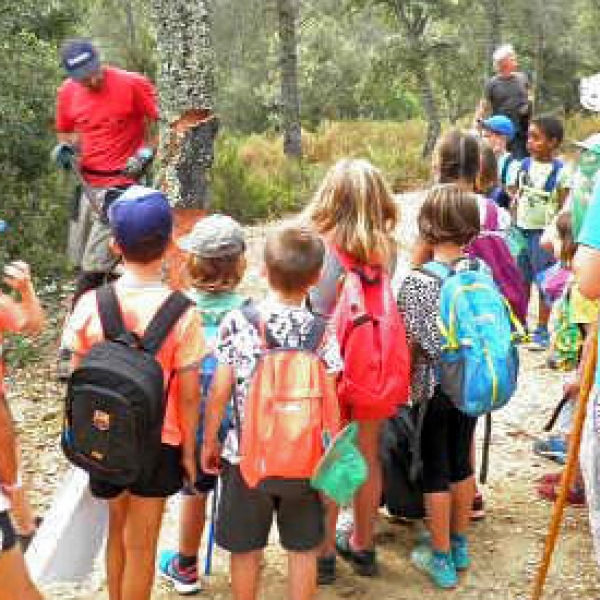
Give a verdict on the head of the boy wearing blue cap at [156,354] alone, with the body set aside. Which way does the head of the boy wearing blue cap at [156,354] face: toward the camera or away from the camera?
away from the camera

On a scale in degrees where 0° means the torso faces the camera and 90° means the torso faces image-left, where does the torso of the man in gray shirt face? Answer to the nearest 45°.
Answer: approximately 0°

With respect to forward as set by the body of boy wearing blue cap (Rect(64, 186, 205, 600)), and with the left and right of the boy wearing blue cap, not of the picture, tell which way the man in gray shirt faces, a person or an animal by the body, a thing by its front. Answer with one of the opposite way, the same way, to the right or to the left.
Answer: the opposite way

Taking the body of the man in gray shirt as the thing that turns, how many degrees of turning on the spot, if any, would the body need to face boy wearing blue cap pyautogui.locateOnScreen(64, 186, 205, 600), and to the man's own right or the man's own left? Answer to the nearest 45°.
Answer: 0° — they already face them

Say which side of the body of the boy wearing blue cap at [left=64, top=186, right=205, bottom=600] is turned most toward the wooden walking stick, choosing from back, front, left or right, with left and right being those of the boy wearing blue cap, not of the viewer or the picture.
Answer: right

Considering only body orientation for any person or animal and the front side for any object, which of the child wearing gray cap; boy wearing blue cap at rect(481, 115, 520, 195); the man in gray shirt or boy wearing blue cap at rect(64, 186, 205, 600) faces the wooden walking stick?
the man in gray shirt

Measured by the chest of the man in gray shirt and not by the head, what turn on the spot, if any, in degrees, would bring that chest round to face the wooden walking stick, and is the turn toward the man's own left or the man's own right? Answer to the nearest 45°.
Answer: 0° — they already face it

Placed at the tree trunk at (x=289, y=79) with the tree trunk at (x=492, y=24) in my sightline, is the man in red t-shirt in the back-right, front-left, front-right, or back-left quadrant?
back-right

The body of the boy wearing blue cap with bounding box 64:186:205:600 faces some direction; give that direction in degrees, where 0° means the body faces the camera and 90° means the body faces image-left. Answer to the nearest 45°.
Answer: approximately 180°
